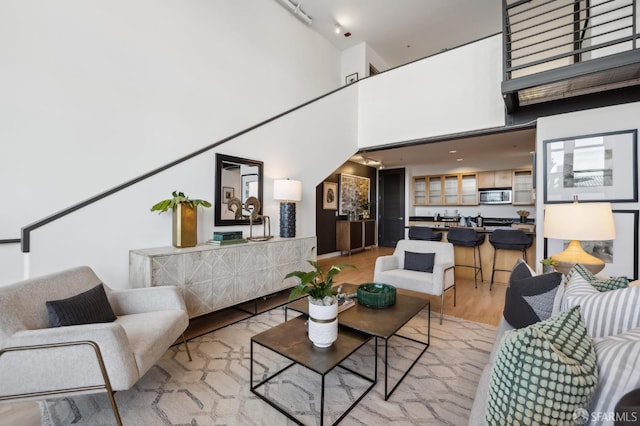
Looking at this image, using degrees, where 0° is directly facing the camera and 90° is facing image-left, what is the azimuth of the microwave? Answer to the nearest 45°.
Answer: approximately 0°

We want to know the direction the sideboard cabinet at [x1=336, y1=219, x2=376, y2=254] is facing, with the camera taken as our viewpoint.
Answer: facing the viewer and to the right of the viewer

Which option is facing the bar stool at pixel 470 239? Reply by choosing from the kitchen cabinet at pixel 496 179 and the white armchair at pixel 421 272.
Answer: the kitchen cabinet

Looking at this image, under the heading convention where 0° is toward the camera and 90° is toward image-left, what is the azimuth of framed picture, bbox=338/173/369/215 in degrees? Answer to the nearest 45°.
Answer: approximately 315°

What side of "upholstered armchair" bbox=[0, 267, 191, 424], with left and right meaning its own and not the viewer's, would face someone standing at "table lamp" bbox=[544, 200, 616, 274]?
front

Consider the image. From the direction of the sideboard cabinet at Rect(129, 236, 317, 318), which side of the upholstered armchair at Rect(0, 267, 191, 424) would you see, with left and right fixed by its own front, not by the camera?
left

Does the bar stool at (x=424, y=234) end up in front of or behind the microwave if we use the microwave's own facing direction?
in front

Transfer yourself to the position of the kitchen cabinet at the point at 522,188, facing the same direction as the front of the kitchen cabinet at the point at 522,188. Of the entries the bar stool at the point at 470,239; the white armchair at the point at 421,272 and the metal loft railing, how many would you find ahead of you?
3

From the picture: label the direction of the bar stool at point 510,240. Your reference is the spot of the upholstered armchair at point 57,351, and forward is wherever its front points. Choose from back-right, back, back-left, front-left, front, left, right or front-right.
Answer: front-left

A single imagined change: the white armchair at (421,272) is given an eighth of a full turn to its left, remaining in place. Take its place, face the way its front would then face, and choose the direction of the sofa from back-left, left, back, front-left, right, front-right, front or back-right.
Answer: front

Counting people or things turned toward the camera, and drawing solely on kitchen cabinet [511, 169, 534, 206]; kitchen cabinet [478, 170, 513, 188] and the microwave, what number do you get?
3
